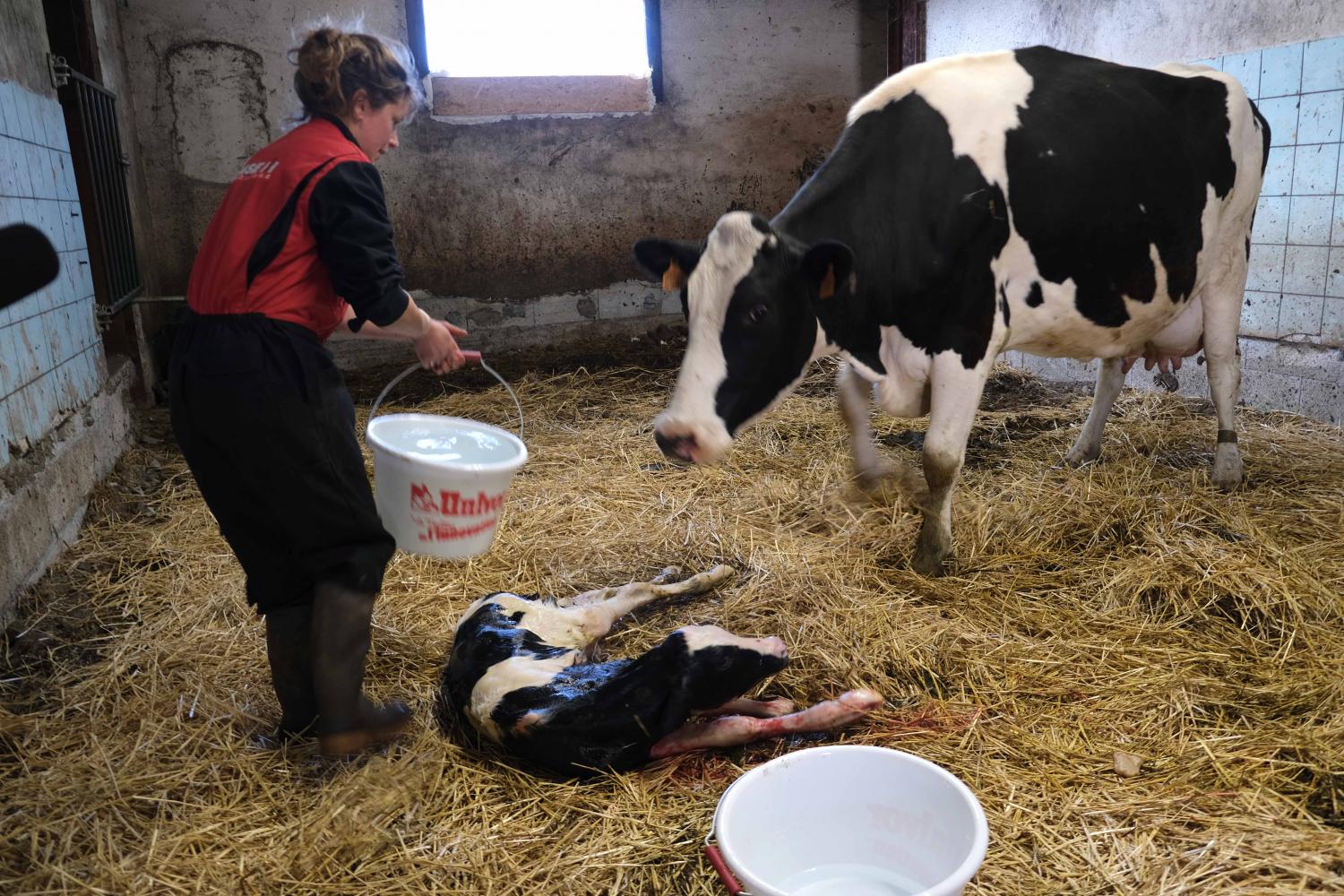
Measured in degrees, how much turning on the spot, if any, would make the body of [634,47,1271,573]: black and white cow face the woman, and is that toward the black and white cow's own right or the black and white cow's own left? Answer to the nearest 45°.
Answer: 0° — it already faces them

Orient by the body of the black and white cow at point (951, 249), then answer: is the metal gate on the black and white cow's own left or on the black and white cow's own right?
on the black and white cow's own right

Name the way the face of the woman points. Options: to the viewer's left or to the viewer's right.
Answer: to the viewer's right

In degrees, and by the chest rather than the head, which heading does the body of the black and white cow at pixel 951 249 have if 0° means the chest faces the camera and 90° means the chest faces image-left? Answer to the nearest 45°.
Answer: approximately 45°

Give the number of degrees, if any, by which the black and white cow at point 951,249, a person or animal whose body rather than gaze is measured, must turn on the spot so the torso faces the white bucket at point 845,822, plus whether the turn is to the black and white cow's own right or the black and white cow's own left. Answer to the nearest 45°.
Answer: approximately 45° to the black and white cow's own left

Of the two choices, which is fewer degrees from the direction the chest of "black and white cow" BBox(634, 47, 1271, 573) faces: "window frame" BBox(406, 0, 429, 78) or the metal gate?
the metal gate

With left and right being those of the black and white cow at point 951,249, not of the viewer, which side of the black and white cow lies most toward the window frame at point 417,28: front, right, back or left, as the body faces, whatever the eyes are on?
right
